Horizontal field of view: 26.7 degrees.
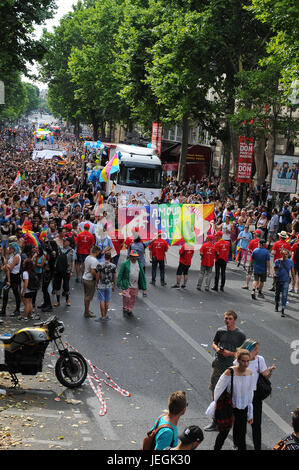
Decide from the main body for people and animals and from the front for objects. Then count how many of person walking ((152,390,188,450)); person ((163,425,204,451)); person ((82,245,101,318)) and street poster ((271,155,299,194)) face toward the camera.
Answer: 1

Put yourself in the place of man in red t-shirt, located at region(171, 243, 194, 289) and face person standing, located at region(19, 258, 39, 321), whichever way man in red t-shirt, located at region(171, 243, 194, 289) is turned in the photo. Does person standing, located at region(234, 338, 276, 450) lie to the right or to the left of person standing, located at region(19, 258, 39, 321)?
left

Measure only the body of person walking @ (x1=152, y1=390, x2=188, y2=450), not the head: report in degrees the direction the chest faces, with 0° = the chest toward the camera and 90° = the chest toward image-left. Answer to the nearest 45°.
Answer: approximately 225°

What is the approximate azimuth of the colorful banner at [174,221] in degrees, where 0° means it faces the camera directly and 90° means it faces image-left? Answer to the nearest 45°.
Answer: approximately 0°

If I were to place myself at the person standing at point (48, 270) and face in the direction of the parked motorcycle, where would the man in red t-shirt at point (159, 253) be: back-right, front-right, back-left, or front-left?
back-left

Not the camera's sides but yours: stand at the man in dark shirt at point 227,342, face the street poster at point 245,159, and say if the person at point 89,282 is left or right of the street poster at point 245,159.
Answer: left

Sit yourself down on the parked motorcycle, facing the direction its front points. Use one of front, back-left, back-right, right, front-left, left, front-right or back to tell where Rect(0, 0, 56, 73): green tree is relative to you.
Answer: left

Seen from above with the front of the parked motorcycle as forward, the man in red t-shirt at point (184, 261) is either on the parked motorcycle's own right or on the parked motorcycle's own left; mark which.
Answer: on the parked motorcycle's own left

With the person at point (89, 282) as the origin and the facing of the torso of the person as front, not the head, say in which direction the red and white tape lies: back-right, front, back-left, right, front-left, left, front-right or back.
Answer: right
